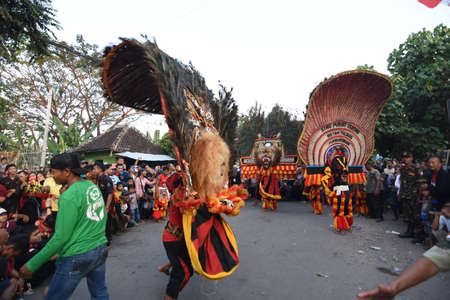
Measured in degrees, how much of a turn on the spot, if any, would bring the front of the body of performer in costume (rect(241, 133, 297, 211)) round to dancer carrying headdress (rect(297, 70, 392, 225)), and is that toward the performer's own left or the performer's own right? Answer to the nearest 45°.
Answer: approximately 45° to the performer's own left

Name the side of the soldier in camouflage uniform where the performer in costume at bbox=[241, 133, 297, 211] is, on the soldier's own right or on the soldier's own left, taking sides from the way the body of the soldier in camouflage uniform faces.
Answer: on the soldier's own right

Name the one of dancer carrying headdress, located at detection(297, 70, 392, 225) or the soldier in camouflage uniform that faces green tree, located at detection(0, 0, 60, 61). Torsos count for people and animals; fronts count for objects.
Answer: the soldier in camouflage uniform

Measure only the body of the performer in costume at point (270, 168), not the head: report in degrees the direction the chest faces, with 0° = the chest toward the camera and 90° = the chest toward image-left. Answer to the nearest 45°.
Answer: approximately 0°

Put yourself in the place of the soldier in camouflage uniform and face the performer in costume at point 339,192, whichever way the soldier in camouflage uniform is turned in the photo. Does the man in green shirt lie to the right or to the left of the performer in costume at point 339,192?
left

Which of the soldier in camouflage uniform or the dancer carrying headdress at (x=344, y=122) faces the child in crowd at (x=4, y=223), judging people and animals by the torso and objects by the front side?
the soldier in camouflage uniform
